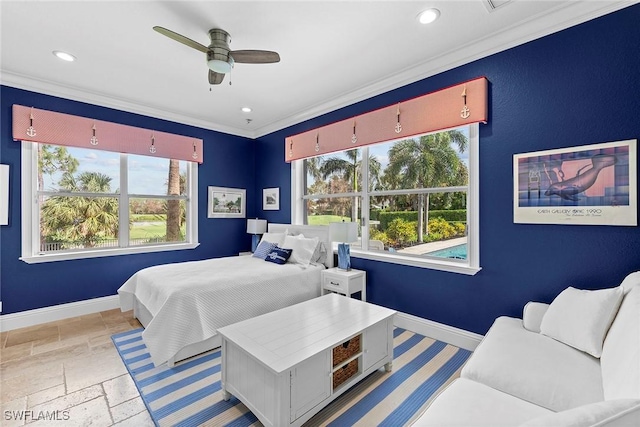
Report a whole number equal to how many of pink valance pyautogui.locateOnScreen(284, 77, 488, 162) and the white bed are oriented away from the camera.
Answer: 0

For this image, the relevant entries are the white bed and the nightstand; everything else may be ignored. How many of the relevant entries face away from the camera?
0

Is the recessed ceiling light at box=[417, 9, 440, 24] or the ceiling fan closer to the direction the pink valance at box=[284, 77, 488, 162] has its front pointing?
the ceiling fan

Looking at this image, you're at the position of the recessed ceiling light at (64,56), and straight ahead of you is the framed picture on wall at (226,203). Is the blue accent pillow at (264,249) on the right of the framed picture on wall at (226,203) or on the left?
right

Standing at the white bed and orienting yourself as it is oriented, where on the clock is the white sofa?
The white sofa is roughly at 9 o'clock from the white bed.

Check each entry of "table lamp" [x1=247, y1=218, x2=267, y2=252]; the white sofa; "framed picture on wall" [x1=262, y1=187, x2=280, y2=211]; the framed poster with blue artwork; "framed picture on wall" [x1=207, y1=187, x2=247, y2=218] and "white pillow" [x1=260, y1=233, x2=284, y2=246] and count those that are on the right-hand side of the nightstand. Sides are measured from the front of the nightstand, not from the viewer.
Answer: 4

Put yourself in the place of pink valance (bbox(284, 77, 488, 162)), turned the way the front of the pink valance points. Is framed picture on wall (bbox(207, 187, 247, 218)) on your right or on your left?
on your right

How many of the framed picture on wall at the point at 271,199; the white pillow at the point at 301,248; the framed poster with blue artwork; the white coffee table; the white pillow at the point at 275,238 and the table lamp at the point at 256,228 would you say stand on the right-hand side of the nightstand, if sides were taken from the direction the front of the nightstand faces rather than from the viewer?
4

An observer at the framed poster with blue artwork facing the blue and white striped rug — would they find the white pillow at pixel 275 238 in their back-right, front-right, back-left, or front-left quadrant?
front-right

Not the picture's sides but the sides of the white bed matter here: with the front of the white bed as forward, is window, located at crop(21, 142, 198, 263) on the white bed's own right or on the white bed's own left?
on the white bed's own right

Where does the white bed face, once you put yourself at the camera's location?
facing the viewer and to the left of the viewer

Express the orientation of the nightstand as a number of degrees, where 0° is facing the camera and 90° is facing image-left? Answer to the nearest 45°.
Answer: approximately 45°

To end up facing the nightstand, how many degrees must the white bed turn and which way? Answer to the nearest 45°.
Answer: approximately 135° to its left
